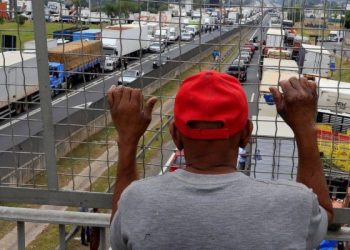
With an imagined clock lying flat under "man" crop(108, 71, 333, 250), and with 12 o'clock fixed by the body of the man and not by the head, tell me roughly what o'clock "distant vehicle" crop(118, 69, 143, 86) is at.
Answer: The distant vehicle is roughly at 11 o'clock from the man.

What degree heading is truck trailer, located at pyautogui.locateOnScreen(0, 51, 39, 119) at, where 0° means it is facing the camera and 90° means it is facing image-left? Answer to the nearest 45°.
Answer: approximately 45°

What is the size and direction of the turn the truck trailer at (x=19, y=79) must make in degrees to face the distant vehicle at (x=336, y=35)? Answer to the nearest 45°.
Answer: approximately 90° to its left

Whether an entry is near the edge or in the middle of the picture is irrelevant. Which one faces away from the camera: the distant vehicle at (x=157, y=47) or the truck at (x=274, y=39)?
the truck

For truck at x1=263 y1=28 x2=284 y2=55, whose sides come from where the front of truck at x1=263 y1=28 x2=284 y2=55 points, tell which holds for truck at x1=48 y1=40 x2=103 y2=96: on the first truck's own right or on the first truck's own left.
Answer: on the first truck's own left

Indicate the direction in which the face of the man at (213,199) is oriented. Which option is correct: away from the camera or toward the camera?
away from the camera
